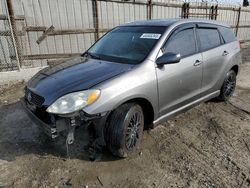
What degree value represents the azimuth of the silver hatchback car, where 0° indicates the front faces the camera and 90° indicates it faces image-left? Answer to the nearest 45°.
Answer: approximately 45°

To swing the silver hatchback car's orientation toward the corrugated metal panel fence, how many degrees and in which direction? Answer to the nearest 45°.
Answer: approximately 90° to its right

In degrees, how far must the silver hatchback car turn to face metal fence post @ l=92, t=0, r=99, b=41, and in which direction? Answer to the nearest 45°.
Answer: approximately 135° to its right

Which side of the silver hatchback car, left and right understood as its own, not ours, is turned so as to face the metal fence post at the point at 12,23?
right
